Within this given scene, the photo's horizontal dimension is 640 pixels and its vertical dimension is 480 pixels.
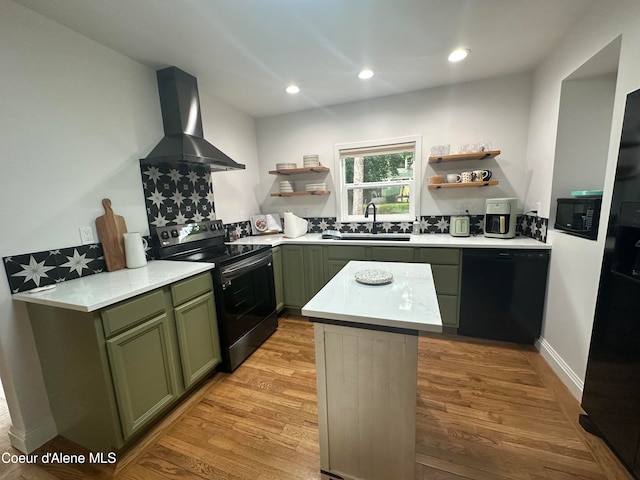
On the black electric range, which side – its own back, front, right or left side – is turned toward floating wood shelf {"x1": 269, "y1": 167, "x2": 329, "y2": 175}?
left

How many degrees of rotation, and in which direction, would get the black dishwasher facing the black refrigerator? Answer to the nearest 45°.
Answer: approximately 45° to its left

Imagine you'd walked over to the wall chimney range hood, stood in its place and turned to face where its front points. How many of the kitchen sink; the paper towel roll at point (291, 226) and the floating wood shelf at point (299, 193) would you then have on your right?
0

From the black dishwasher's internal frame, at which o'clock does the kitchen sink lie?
The kitchen sink is roughly at 3 o'clock from the black dishwasher.

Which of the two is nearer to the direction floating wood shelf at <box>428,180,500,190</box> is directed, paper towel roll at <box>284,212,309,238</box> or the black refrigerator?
the black refrigerator

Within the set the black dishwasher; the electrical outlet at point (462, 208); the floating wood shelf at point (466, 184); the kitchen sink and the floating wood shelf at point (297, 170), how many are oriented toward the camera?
5

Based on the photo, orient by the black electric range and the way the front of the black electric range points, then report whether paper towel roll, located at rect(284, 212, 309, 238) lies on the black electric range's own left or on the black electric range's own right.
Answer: on the black electric range's own left

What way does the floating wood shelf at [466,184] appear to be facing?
toward the camera

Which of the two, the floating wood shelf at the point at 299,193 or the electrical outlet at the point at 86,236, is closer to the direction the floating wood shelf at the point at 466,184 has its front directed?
the electrical outlet

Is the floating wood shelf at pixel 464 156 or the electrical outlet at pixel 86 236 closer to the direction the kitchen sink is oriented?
the electrical outlet

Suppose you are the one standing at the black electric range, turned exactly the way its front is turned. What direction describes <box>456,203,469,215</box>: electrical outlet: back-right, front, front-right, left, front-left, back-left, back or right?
front-left

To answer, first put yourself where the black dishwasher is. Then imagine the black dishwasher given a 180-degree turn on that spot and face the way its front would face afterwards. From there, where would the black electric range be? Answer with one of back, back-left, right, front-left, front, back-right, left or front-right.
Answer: back-left

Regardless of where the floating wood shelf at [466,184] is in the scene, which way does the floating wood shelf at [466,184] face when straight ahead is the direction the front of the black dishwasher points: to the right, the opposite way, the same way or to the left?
the same way

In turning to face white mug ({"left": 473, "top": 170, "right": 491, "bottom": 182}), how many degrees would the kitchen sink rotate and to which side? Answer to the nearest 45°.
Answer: approximately 90° to its left

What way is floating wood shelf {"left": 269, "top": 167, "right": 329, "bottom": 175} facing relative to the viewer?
toward the camera

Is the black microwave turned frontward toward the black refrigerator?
no

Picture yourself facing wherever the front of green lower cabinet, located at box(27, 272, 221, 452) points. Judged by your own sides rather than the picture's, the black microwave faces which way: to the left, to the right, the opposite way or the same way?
the opposite way
